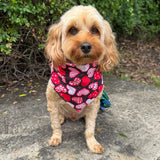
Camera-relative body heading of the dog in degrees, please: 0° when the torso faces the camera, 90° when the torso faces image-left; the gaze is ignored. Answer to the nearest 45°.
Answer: approximately 0°
